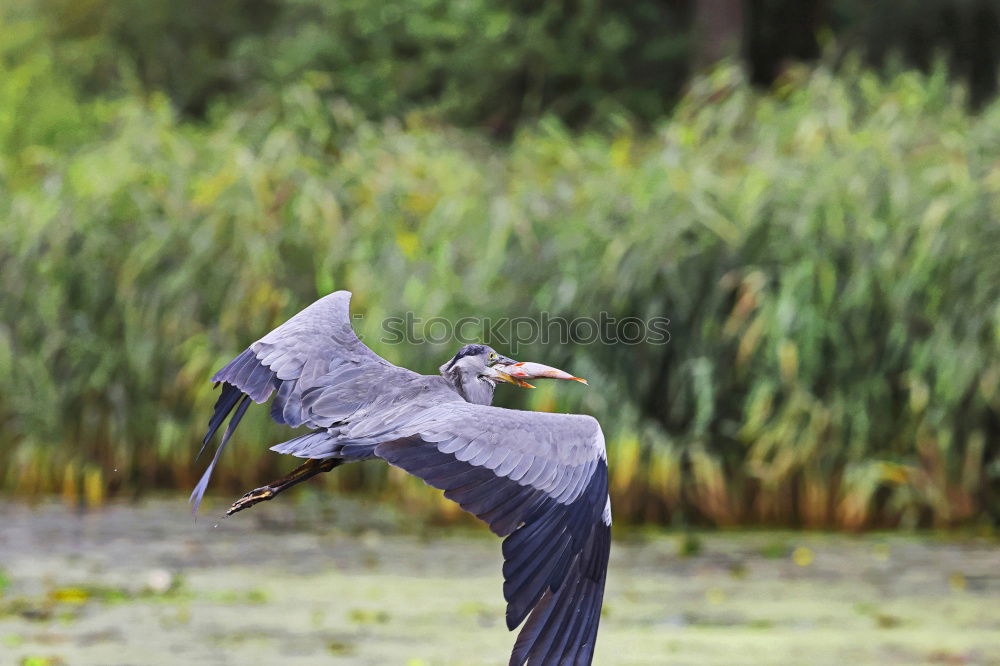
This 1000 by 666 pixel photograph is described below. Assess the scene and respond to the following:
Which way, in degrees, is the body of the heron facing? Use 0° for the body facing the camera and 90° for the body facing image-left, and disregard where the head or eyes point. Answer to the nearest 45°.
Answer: approximately 225°

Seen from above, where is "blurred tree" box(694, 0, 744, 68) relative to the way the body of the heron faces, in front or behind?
in front
